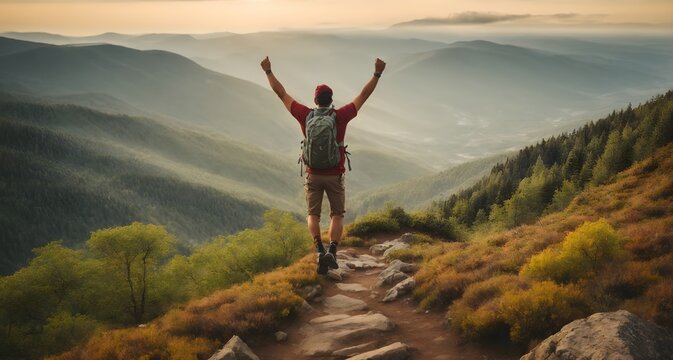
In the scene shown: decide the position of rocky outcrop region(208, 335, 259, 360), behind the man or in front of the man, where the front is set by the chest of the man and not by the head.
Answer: behind

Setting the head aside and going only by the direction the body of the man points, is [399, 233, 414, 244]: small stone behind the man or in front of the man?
in front

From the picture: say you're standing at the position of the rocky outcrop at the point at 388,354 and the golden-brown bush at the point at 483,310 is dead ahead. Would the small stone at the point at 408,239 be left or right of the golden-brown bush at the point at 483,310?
left

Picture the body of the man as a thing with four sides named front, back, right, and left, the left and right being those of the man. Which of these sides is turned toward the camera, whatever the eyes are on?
back

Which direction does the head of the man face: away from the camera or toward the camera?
away from the camera

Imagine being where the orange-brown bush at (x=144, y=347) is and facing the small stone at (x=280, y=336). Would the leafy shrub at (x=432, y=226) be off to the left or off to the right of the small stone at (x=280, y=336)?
left

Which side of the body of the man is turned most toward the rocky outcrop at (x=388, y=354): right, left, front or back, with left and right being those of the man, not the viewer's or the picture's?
back

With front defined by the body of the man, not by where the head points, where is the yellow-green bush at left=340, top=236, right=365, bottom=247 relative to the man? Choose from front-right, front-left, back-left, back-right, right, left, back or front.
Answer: front

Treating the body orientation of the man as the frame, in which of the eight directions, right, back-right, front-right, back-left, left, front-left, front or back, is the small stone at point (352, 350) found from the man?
back
